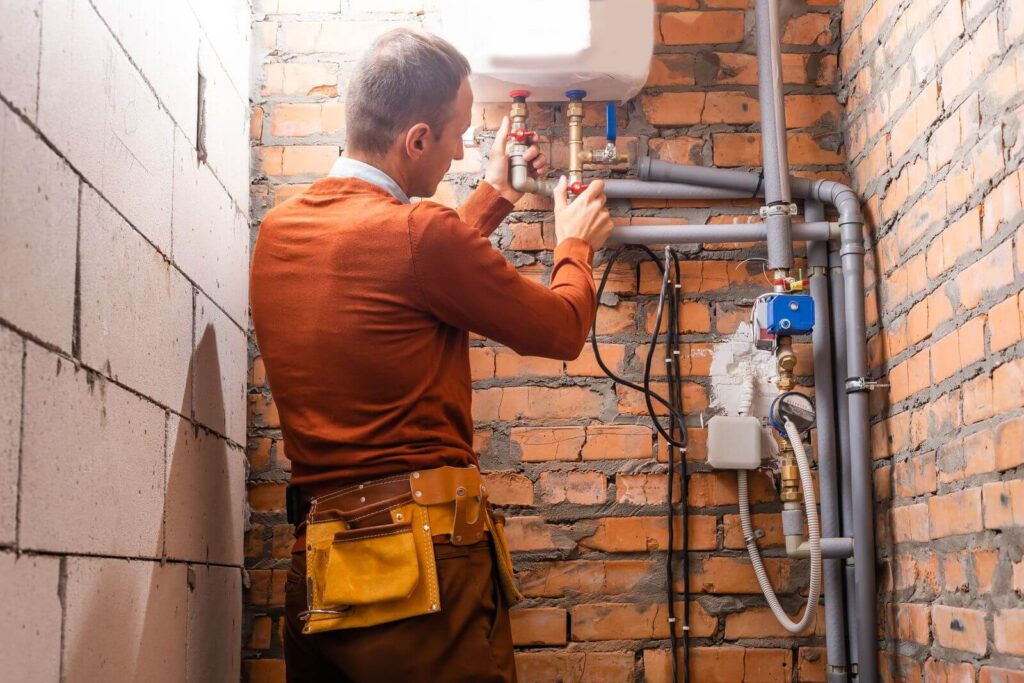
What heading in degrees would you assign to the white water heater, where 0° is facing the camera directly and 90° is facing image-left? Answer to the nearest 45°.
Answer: approximately 0°

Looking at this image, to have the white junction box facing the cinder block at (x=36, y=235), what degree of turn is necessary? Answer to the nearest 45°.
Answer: approximately 45° to its right

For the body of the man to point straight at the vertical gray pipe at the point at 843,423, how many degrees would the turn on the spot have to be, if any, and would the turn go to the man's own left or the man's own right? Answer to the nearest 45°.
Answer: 0° — they already face it

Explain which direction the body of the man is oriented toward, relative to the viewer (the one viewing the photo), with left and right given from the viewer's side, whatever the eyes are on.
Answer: facing away from the viewer and to the right of the viewer

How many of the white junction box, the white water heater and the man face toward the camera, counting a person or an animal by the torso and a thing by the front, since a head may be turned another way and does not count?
2

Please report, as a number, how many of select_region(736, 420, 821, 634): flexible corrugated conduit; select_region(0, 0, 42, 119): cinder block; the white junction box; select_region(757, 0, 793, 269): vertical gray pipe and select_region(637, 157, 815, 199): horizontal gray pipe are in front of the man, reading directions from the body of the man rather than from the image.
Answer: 4

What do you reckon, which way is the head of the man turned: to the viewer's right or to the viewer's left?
to the viewer's right

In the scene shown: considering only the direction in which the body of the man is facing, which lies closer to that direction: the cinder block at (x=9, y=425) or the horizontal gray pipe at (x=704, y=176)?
the horizontal gray pipe
